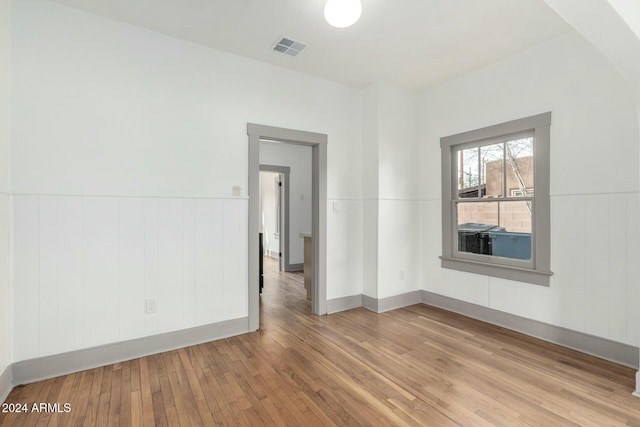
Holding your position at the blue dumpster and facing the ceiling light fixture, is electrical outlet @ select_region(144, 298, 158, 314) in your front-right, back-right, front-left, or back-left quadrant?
front-right

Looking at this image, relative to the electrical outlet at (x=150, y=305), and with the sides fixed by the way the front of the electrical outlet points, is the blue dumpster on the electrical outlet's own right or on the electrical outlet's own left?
on the electrical outlet's own left

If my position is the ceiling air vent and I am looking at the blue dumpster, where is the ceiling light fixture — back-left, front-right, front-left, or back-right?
front-right

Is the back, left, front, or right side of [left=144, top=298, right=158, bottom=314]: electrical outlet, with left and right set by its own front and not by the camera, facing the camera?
front
